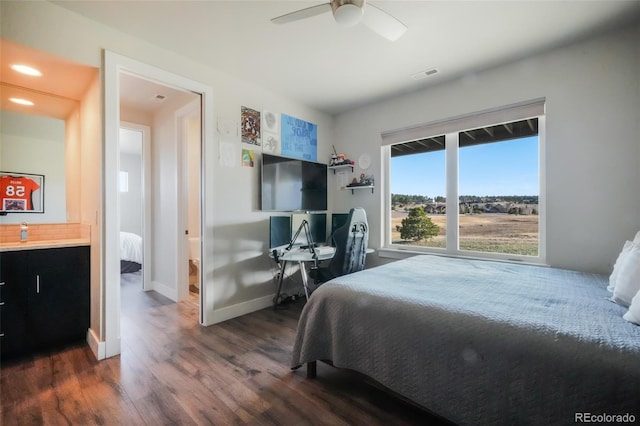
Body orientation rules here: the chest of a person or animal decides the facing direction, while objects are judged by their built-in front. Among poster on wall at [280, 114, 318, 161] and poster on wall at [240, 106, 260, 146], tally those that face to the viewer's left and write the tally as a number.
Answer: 0

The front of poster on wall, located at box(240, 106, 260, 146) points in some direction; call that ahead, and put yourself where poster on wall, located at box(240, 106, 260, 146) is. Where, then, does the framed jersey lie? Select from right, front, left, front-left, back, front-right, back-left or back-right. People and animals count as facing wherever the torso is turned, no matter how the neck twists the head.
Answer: back-right

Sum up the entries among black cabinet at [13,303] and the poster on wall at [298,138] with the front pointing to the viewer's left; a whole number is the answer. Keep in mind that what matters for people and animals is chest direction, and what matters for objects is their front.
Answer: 0

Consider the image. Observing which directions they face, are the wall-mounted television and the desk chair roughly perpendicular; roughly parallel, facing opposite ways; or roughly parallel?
roughly parallel, facing opposite ways

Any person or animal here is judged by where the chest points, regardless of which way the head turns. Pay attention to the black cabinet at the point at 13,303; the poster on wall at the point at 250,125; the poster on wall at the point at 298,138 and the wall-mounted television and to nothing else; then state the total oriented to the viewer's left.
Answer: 0

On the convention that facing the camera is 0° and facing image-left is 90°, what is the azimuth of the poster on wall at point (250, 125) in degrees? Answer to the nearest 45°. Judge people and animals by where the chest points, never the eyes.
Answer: approximately 315°

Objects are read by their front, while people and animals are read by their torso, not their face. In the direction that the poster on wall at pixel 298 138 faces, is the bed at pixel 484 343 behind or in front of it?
in front

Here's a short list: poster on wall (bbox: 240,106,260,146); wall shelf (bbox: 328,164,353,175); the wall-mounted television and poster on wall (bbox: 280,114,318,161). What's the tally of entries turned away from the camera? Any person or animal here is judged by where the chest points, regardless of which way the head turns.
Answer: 0

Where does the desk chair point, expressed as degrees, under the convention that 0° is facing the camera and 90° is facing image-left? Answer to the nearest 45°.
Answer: approximately 135°

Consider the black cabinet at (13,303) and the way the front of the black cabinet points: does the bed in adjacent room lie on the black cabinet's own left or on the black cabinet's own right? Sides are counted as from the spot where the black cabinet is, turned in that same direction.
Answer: on the black cabinet's own left

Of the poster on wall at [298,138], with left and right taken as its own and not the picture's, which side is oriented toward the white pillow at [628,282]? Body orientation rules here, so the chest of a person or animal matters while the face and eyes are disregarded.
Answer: front

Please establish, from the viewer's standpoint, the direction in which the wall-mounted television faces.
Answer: facing the viewer and to the right of the viewer

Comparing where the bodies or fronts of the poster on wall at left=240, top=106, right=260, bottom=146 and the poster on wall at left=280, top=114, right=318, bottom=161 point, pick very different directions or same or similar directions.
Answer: same or similar directions

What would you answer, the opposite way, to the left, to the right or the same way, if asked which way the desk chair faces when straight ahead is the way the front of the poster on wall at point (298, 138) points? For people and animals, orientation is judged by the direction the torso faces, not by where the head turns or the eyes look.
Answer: the opposite way
